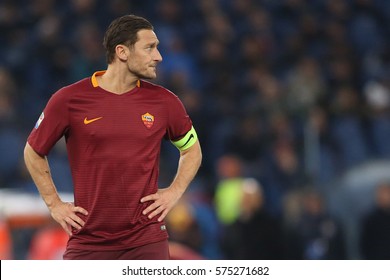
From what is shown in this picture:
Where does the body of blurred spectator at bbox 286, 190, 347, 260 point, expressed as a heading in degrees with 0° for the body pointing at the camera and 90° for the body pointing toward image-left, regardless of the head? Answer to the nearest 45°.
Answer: approximately 0°

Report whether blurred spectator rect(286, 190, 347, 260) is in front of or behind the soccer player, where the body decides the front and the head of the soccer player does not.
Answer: behind

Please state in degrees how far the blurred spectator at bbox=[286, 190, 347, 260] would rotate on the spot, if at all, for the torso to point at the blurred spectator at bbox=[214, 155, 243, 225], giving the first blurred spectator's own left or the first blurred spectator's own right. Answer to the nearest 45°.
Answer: approximately 135° to the first blurred spectator's own right

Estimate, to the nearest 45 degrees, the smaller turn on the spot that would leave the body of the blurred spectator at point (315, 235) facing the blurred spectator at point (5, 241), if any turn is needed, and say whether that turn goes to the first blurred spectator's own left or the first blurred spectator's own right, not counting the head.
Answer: approximately 90° to the first blurred spectator's own right

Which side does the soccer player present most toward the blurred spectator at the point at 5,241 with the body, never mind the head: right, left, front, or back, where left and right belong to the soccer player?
back

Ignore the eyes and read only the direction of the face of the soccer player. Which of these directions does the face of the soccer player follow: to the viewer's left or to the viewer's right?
to the viewer's right

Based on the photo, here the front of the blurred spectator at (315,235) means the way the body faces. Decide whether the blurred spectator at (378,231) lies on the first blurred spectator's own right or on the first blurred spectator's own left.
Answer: on the first blurred spectator's own left

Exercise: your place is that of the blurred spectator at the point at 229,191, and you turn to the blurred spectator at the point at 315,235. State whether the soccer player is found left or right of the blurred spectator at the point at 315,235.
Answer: right

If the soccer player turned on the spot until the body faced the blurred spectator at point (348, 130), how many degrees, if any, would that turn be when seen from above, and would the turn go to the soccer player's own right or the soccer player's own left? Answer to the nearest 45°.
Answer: approximately 135° to the soccer player's own left

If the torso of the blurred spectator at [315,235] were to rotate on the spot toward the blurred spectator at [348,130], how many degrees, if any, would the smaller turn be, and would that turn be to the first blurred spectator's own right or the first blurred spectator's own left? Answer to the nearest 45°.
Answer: approximately 180°

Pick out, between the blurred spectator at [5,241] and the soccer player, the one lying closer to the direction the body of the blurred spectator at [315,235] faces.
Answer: the soccer player

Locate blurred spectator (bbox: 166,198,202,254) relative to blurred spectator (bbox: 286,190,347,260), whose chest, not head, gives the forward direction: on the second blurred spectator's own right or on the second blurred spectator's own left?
on the second blurred spectator's own right

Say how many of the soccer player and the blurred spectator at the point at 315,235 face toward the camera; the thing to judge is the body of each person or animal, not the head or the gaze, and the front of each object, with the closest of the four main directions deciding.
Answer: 2
